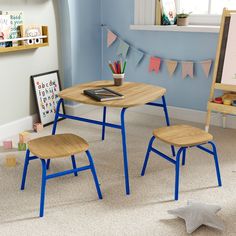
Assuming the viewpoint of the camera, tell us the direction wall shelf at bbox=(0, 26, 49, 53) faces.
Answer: facing the viewer and to the right of the viewer

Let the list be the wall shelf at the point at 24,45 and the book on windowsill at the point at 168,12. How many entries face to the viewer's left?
0

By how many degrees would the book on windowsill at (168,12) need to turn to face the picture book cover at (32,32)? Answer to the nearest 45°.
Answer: approximately 45° to its right

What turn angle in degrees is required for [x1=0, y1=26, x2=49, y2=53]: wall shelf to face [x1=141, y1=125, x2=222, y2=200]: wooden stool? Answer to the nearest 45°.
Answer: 0° — it already faces it

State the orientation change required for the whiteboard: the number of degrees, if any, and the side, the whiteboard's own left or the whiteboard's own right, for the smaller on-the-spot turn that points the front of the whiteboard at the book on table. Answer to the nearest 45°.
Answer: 0° — it already faces it

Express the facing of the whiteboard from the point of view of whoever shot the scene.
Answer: facing the viewer and to the left of the viewer

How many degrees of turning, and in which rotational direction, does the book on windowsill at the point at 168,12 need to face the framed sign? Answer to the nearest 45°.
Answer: approximately 90° to its right
